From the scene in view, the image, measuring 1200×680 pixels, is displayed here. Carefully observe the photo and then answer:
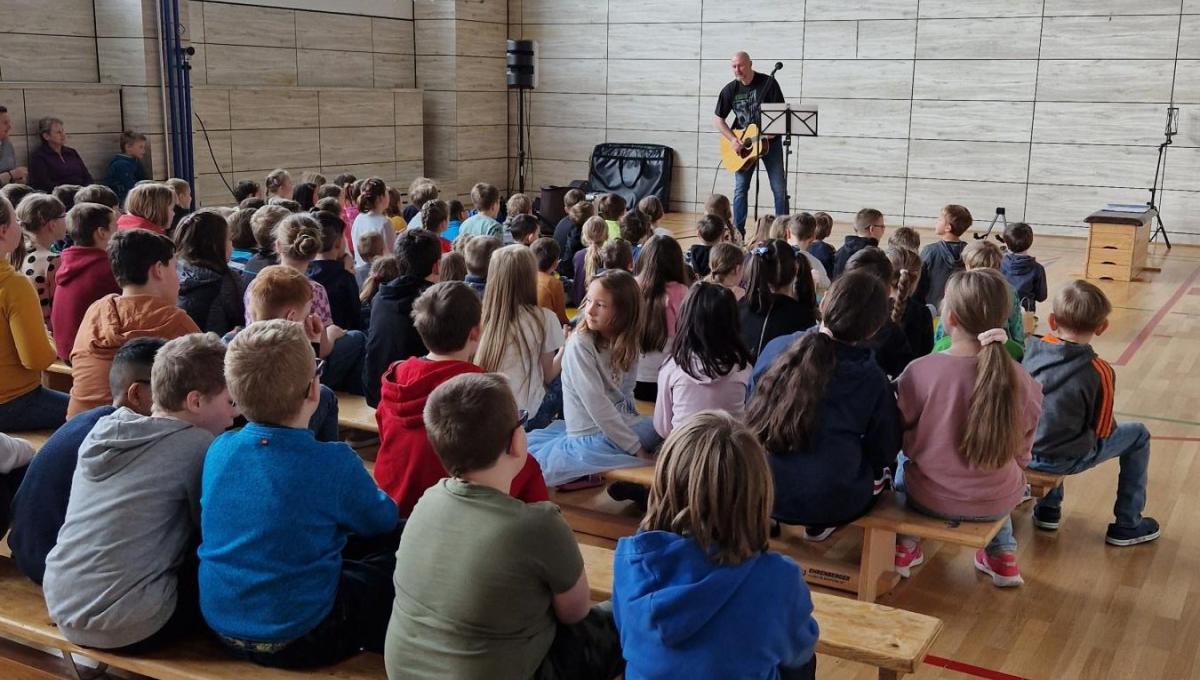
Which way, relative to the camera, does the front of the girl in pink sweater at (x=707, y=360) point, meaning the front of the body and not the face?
away from the camera

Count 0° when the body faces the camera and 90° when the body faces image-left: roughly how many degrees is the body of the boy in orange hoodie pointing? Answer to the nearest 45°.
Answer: approximately 225°

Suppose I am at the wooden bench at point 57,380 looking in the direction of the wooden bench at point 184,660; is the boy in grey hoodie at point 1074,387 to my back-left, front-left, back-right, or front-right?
front-left

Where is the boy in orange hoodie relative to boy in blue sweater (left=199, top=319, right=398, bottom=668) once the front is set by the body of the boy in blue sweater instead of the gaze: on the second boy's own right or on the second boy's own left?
on the second boy's own left

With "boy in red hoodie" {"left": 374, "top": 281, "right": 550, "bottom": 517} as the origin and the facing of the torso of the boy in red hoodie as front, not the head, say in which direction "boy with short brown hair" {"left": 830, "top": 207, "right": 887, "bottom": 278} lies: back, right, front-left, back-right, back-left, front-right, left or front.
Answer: front

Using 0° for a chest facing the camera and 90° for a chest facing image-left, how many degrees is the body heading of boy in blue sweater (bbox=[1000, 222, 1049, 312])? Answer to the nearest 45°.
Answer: approximately 135°

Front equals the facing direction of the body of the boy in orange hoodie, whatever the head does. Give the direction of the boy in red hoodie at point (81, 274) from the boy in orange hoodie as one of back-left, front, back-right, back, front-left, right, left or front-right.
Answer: front-left

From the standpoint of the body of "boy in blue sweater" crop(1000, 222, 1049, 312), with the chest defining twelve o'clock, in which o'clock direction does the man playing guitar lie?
The man playing guitar is roughly at 12 o'clock from the boy in blue sweater.

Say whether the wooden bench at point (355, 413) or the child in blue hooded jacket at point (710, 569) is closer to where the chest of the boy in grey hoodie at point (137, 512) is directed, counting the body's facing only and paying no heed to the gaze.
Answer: the wooden bench

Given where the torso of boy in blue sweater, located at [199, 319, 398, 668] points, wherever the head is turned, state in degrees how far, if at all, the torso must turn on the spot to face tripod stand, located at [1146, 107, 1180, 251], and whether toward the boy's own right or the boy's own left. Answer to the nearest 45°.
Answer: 0° — they already face it

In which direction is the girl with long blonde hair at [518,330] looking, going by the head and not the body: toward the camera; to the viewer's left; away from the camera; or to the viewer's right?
away from the camera

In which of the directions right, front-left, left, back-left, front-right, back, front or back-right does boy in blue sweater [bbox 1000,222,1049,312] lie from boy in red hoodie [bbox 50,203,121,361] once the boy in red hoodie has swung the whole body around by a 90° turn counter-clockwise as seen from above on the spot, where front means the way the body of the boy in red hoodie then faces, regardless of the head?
back-right

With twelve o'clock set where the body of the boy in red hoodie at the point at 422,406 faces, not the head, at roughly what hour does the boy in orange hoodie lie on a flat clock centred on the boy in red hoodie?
The boy in orange hoodie is roughly at 9 o'clock from the boy in red hoodie.

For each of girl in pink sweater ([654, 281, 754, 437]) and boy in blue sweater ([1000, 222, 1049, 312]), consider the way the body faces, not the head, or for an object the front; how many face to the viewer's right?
0

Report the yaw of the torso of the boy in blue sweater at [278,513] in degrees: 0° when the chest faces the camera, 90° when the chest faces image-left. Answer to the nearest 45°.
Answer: approximately 225°
